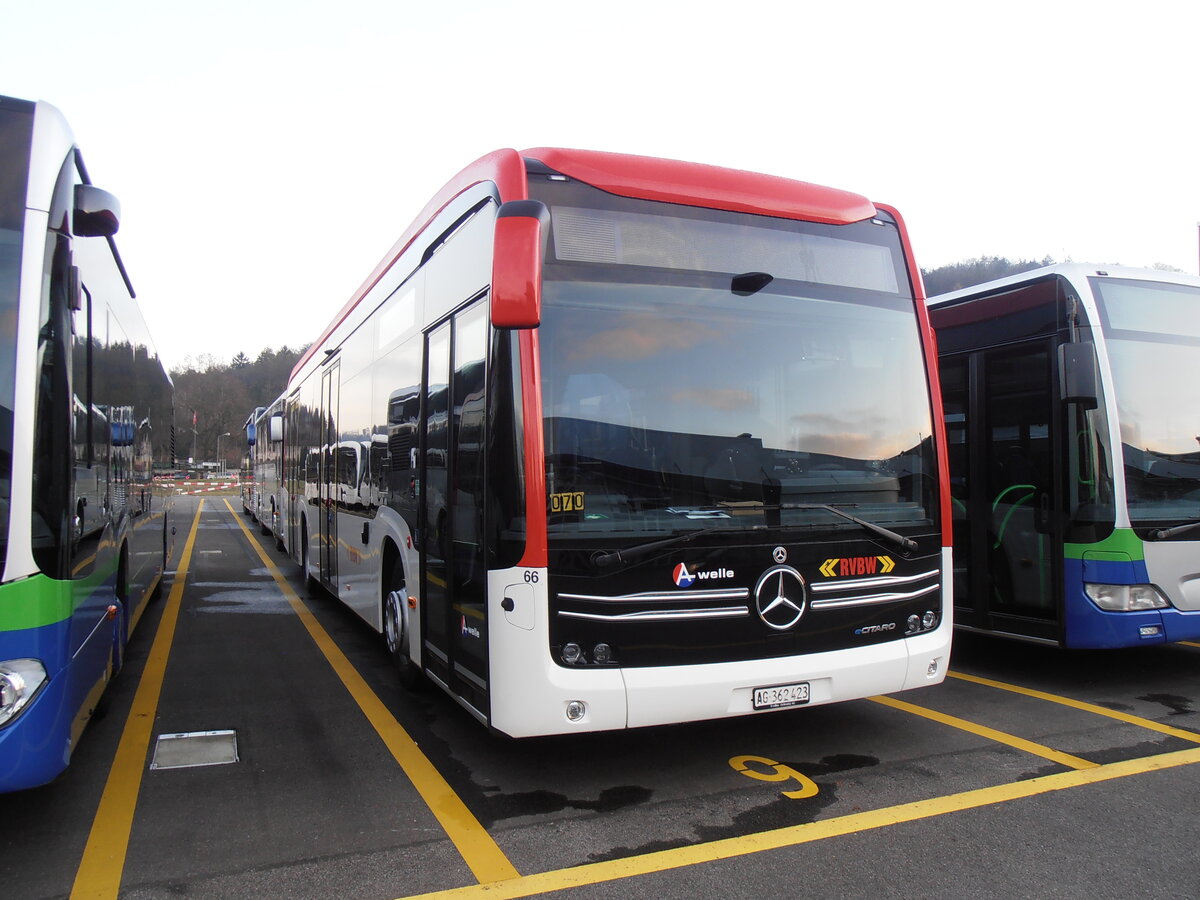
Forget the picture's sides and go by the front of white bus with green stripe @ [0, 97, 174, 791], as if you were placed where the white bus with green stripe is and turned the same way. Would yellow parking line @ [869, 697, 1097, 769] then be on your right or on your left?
on your left

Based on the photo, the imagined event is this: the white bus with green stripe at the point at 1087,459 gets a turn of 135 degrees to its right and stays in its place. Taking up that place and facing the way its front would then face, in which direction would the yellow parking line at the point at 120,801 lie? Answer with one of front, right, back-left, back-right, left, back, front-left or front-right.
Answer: front-left

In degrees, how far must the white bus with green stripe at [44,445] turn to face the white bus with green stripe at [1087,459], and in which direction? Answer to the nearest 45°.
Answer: approximately 90° to its left

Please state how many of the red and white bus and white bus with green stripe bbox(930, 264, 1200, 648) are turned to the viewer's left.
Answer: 0

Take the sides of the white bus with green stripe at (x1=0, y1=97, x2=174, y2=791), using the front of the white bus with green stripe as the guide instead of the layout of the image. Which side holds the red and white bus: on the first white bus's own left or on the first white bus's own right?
on the first white bus's own left

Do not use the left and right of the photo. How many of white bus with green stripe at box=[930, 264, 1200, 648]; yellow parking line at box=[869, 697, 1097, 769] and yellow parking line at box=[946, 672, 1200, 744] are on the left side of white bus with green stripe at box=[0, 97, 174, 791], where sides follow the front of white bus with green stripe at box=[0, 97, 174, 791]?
3

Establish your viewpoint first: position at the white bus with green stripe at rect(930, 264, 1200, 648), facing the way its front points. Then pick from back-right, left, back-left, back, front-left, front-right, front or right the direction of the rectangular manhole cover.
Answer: right

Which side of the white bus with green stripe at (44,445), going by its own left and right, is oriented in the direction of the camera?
front

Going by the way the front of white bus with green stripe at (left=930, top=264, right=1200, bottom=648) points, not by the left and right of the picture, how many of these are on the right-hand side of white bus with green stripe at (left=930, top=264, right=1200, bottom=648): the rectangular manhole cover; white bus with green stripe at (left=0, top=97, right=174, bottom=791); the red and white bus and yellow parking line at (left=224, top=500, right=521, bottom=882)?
4

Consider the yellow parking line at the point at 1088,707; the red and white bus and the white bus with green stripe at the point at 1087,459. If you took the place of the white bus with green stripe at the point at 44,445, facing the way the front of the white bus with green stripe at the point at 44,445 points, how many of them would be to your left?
3

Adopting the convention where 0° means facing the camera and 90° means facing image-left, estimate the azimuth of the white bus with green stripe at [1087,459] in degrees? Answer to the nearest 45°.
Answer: approximately 315°
